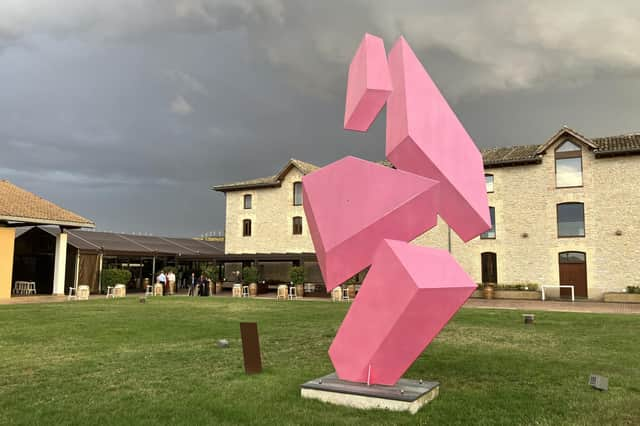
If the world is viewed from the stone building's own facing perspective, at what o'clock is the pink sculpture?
The pink sculpture is roughly at 11 o'clock from the stone building.

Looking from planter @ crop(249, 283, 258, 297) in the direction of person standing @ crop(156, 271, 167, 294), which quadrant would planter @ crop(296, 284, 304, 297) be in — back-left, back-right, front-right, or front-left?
back-right

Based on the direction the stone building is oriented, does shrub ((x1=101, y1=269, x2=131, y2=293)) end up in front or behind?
in front

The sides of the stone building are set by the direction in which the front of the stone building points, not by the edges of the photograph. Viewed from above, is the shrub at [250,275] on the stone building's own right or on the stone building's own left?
on the stone building's own right

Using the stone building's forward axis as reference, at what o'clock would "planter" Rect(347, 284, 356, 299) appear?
The planter is roughly at 1 o'clock from the stone building.

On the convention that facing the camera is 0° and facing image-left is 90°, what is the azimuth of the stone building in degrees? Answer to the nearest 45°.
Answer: approximately 45°

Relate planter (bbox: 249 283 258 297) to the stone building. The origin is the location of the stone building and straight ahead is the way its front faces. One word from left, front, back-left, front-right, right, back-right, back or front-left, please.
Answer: front-right
